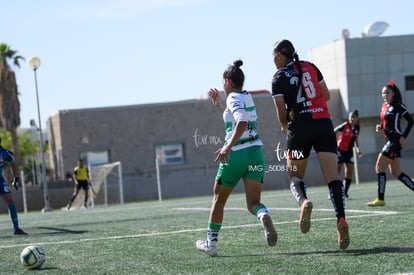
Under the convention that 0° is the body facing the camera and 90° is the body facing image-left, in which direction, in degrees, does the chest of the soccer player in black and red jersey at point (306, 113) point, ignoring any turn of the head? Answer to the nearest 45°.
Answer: approximately 135°

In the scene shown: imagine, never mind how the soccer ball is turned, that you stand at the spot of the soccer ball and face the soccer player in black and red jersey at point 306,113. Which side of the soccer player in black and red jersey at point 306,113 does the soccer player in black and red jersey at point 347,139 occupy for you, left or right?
left

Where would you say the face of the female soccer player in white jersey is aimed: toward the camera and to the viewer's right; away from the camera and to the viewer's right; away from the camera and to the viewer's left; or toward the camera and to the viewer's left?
away from the camera and to the viewer's left

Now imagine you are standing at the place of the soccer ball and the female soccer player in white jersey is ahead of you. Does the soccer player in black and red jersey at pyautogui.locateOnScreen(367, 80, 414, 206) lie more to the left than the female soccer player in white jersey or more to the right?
left

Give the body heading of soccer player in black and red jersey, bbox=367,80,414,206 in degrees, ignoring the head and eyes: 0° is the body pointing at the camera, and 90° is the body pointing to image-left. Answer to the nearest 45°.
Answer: approximately 45°

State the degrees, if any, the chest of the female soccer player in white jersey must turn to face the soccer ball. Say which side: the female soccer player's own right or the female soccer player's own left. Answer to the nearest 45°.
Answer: approximately 45° to the female soccer player's own left

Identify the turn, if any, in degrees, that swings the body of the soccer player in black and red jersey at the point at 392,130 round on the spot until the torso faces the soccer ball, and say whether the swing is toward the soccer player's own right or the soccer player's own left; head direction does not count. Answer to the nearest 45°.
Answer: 0° — they already face it

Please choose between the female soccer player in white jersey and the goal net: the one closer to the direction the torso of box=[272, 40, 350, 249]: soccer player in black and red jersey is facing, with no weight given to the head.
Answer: the goal net
